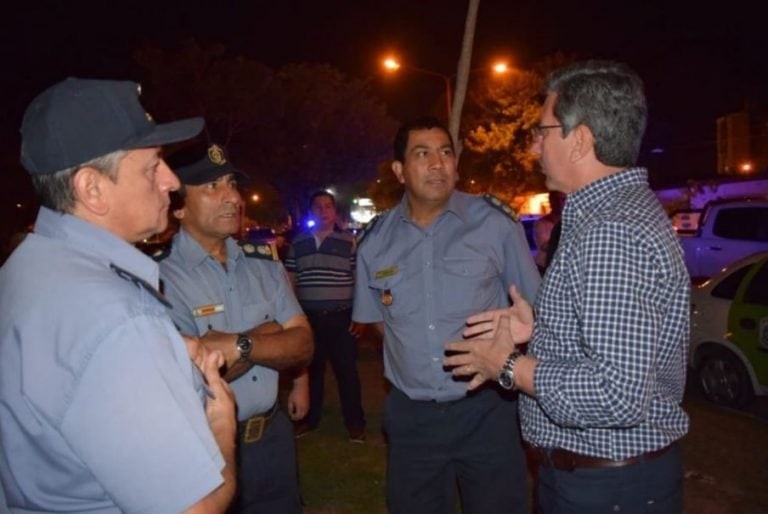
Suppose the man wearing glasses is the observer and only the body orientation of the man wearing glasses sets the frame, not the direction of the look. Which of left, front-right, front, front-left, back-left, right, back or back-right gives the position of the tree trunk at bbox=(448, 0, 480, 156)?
right

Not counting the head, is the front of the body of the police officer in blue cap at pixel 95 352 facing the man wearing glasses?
yes

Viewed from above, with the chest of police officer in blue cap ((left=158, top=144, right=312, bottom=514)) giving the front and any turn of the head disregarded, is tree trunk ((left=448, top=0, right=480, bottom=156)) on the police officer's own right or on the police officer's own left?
on the police officer's own left

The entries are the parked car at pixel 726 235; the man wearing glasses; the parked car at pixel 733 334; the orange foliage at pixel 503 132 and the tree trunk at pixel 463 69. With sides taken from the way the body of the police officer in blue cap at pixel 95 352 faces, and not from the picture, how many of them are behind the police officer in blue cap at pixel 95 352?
0

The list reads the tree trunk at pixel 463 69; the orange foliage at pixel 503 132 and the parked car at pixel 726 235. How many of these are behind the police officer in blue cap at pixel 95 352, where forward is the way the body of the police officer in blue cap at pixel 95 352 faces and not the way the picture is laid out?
0

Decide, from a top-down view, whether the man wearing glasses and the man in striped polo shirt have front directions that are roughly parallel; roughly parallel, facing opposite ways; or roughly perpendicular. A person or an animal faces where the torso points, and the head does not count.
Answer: roughly perpendicular

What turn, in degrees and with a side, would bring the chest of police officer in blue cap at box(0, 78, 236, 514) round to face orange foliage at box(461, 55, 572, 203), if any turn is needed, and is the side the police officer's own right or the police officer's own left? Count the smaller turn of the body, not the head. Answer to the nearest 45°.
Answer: approximately 45° to the police officer's own left

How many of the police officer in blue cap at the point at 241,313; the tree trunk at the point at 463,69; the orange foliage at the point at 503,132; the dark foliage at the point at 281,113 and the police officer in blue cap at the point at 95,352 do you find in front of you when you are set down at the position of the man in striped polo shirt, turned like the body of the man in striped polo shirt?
2

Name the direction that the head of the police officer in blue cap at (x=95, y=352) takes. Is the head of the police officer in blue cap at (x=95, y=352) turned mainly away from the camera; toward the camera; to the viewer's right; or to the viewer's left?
to the viewer's right

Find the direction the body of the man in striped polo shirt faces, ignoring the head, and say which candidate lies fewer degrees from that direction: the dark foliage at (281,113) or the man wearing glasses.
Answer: the man wearing glasses

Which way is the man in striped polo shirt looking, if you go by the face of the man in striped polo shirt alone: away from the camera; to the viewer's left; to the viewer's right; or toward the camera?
toward the camera

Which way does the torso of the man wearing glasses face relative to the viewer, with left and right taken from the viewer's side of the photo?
facing to the left of the viewer

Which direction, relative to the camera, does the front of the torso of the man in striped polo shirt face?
toward the camera

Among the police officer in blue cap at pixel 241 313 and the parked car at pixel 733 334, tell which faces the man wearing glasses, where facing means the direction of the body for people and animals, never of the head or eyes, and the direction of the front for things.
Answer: the police officer in blue cap

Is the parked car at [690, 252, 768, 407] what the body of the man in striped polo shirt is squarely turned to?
no

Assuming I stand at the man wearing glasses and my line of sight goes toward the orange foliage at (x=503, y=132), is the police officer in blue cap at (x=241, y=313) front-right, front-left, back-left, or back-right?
front-left

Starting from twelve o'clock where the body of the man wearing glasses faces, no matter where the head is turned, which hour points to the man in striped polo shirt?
The man in striped polo shirt is roughly at 2 o'clock from the man wearing glasses.
